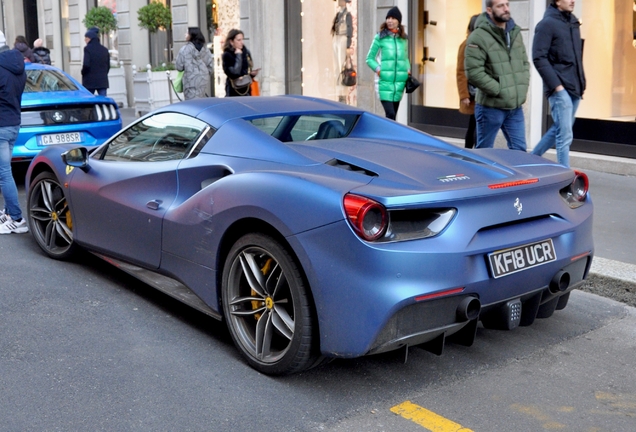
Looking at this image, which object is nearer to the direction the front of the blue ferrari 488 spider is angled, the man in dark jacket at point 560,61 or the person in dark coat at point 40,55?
the person in dark coat

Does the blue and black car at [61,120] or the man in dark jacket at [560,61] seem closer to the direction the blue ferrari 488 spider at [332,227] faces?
the blue and black car

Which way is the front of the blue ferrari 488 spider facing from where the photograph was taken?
facing away from the viewer and to the left of the viewer

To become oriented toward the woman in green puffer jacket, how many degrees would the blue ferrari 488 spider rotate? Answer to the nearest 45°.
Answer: approximately 45° to its right

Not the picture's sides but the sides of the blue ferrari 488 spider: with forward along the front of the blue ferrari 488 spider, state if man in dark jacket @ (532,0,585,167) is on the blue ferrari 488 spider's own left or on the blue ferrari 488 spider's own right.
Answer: on the blue ferrari 488 spider's own right
